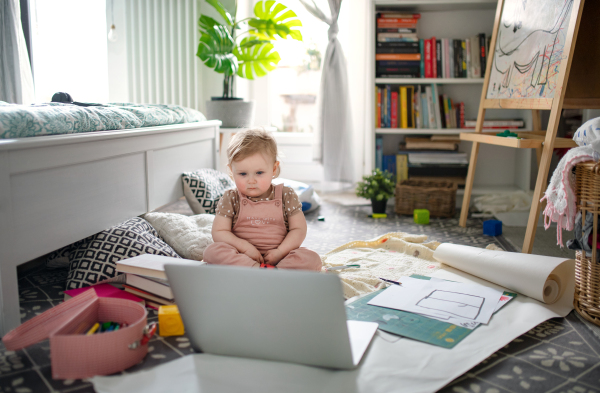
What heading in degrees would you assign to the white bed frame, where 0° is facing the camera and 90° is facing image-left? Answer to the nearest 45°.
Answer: approximately 315°

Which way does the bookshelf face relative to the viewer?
toward the camera

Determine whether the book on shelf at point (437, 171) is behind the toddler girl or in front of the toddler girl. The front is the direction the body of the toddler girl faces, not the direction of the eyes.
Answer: behind

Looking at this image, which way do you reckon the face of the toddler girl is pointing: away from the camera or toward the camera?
toward the camera

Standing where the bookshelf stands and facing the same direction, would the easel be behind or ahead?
ahead

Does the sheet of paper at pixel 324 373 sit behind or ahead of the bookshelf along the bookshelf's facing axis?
ahead

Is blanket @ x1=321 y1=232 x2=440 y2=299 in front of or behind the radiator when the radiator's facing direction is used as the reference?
in front

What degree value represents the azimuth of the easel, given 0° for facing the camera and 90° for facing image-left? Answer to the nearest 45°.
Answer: approximately 45°

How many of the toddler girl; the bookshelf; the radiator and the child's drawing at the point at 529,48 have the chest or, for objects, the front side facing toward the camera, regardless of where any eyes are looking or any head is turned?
4

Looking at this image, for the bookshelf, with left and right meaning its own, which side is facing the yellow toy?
front

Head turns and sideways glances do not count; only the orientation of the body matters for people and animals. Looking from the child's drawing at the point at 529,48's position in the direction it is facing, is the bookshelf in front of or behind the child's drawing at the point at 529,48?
behind

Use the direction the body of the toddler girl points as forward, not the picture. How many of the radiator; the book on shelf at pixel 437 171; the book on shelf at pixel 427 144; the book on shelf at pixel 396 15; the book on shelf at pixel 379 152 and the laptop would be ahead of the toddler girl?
1

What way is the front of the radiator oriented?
toward the camera

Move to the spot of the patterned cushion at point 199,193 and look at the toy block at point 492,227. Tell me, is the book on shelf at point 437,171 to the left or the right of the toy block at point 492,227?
left

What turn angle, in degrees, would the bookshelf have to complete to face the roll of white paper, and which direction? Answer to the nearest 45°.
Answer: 0° — it already faces it

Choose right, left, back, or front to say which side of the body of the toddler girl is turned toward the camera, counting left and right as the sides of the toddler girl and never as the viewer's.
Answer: front
